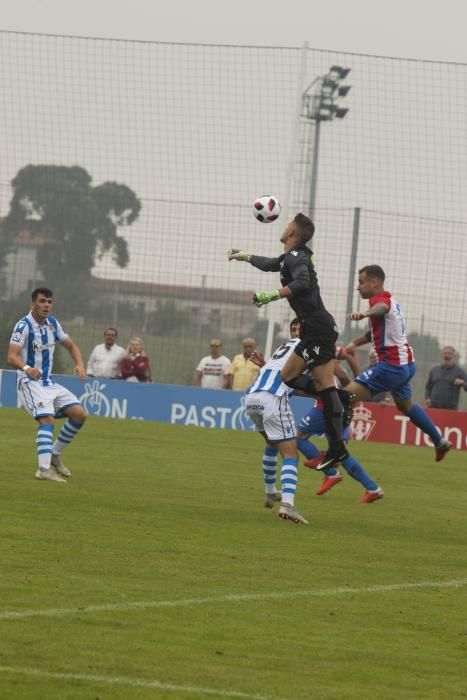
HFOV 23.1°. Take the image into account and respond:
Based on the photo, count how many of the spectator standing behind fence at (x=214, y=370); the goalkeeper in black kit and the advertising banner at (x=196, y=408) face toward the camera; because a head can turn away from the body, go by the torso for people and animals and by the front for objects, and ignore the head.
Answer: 2

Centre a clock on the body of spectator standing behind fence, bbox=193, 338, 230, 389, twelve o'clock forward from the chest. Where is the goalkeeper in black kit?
The goalkeeper in black kit is roughly at 12 o'clock from the spectator standing behind fence.

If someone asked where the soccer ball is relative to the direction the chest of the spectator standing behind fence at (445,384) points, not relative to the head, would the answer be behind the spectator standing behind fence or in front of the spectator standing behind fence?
in front

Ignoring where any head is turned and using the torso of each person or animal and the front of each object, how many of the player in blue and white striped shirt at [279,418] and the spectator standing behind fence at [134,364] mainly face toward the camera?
1

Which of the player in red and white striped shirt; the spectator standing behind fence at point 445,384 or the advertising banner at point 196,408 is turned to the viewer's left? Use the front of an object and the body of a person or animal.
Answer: the player in red and white striped shirt

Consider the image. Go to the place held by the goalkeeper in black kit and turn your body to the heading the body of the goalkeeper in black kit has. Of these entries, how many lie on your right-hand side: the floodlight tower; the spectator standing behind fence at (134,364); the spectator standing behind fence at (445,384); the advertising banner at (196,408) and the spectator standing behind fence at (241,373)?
5

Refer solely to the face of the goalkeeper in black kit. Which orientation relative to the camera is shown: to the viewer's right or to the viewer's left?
to the viewer's left

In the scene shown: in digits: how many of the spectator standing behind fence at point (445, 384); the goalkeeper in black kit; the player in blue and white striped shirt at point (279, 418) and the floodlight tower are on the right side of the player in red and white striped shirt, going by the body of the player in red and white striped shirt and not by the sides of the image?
2

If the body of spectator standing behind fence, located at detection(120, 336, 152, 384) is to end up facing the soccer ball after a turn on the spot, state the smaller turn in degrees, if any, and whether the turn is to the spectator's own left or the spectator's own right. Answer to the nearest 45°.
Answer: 0° — they already face it

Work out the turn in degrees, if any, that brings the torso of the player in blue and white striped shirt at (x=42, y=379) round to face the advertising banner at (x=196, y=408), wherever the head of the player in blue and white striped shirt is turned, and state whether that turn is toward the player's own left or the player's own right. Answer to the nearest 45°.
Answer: approximately 135° to the player's own left

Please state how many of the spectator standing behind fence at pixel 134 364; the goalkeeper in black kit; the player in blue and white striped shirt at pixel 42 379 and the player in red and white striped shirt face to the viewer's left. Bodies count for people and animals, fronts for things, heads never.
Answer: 2

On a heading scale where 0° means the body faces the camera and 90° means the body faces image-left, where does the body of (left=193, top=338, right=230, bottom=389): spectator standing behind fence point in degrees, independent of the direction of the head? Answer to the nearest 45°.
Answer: approximately 0°

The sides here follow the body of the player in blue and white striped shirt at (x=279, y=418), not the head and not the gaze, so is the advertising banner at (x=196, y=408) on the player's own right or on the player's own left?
on the player's own left

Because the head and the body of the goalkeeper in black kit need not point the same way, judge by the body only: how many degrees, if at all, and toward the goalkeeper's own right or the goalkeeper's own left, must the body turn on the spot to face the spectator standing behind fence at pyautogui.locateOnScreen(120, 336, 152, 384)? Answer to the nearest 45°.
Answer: approximately 90° to the goalkeeper's own right

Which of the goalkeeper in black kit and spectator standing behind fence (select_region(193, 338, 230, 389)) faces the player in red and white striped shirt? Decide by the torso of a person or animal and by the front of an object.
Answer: the spectator standing behind fence

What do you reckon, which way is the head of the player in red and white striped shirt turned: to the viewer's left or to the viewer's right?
to the viewer's left
